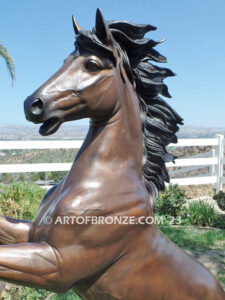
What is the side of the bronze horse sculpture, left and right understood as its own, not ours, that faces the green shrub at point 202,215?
right

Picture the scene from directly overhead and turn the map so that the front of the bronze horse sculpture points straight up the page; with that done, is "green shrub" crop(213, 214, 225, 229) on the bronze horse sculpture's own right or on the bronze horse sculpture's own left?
on the bronze horse sculpture's own right

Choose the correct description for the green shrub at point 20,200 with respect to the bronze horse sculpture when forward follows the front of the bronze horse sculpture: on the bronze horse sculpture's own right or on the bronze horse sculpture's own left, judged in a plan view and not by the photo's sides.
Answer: on the bronze horse sculpture's own right

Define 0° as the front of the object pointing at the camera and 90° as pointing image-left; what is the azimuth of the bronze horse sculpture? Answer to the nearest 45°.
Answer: approximately 90°

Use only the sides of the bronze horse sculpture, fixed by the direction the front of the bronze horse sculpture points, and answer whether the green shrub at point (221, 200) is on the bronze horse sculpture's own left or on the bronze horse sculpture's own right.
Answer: on the bronze horse sculpture's own right

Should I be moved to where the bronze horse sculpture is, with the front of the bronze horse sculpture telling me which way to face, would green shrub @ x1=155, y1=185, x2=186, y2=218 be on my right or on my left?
on my right
